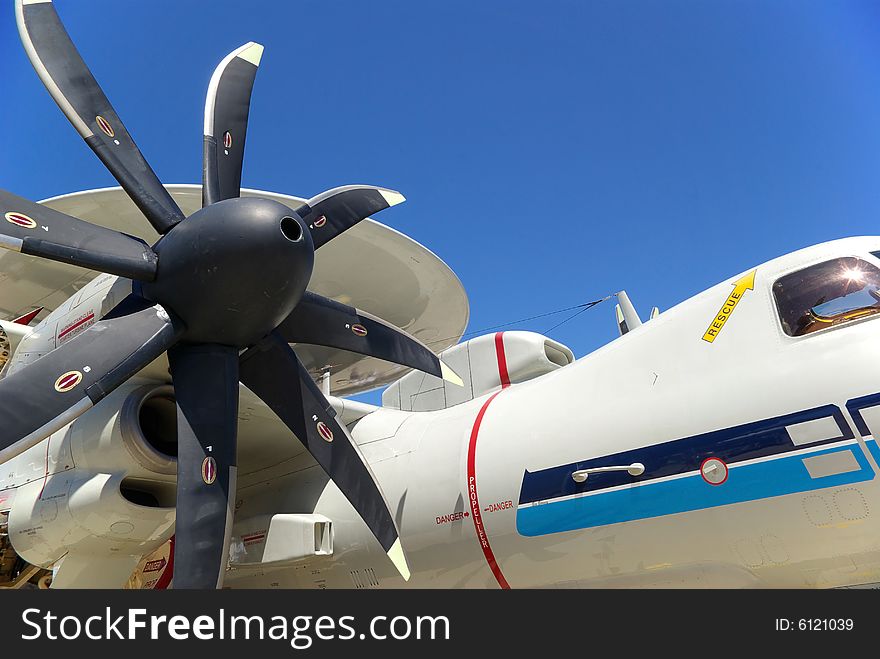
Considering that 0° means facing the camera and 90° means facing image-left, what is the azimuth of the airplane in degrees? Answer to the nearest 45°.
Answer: approximately 315°
